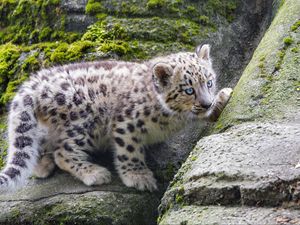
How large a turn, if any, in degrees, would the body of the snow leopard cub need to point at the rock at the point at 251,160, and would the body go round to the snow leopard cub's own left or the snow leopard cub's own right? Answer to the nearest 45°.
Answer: approximately 45° to the snow leopard cub's own right

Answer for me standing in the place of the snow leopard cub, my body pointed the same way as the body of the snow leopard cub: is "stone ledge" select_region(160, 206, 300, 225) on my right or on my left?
on my right

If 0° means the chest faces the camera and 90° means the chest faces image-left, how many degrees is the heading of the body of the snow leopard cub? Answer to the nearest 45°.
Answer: approximately 270°
